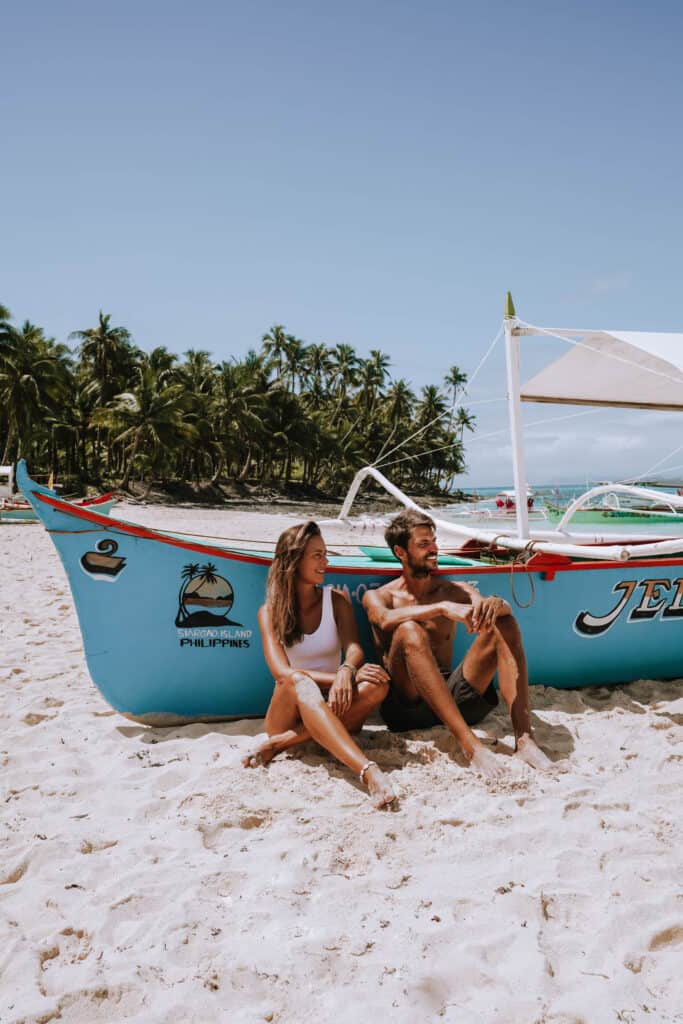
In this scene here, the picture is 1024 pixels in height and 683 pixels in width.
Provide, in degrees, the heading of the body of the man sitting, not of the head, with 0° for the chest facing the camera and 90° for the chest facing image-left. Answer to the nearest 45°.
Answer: approximately 315°

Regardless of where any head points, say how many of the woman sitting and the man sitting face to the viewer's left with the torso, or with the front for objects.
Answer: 0

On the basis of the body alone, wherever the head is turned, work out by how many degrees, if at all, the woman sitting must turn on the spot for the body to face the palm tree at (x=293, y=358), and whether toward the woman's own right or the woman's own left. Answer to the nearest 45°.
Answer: approximately 135° to the woman's own left

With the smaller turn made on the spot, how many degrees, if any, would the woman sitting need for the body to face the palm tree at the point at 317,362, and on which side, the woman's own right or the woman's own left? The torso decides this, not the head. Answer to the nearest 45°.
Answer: approximately 135° to the woman's own left

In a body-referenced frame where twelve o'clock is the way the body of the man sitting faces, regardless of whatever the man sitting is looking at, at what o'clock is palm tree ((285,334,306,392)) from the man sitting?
The palm tree is roughly at 7 o'clock from the man sitting.

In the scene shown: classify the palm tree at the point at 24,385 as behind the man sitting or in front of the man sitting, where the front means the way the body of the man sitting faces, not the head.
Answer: behind

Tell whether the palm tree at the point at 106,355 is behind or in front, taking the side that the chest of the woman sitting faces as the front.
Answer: behind

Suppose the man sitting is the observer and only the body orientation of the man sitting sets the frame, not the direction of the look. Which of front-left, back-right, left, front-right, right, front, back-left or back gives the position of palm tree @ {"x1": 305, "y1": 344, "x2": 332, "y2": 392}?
back-left

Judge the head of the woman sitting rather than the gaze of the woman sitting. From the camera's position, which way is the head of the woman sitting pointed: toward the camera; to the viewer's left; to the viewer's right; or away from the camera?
to the viewer's right
